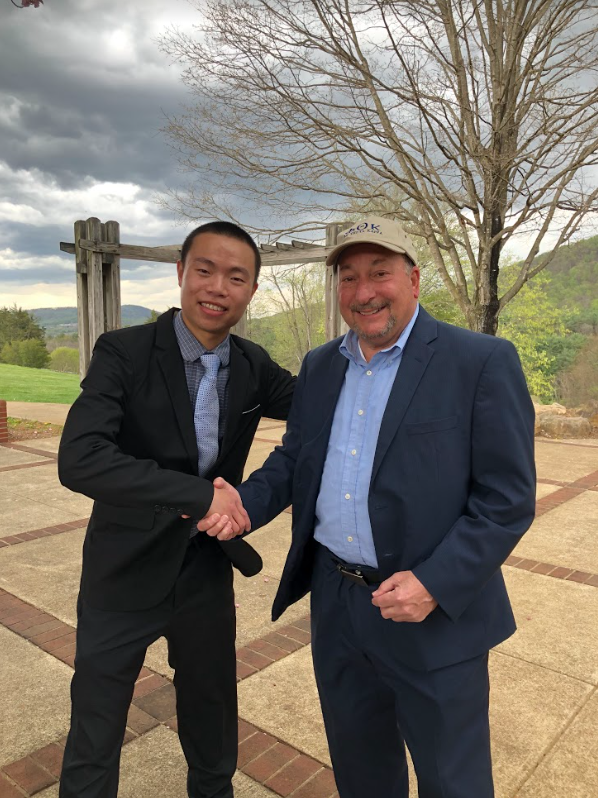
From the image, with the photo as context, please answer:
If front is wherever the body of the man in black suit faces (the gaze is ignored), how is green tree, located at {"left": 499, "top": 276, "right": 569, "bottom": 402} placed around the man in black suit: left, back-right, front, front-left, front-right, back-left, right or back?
left

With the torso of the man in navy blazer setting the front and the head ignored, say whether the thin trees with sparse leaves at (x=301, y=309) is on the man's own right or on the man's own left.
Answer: on the man's own right

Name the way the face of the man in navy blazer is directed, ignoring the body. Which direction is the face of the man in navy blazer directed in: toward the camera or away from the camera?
toward the camera

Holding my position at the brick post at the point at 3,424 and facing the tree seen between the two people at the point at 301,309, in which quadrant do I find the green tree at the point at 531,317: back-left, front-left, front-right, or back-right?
front-right

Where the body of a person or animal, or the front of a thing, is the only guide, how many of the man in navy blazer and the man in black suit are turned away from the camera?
0

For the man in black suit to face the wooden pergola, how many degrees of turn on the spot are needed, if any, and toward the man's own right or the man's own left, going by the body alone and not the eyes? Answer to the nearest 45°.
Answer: approximately 135° to the man's own left

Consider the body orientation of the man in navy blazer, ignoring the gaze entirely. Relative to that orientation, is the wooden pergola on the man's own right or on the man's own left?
on the man's own right

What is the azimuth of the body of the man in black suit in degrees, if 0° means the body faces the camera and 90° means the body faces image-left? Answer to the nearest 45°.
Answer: approximately 315°

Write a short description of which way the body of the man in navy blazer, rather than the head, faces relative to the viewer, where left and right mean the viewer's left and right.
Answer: facing the viewer and to the left of the viewer
